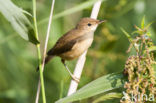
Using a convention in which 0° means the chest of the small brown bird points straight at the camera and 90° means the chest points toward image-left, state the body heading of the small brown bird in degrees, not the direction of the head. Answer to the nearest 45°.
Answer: approximately 270°

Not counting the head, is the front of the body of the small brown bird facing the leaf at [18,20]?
no
